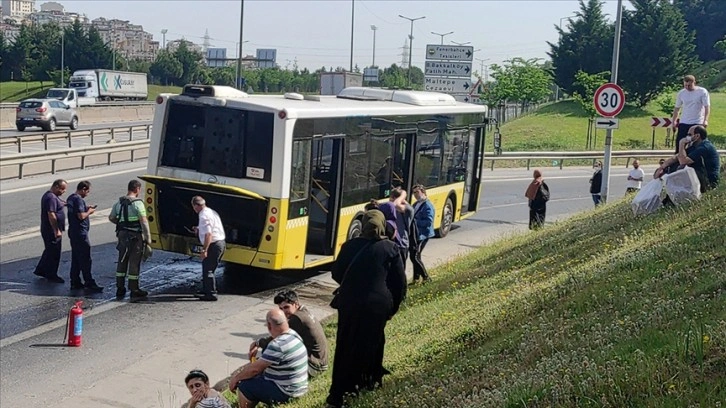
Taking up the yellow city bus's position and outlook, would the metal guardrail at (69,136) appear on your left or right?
on your left

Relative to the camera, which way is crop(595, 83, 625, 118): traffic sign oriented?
toward the camera

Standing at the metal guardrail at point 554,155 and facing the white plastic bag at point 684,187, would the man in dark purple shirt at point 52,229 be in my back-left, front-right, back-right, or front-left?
front-right

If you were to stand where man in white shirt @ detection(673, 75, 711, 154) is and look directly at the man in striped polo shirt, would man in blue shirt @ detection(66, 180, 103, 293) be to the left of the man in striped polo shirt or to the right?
right

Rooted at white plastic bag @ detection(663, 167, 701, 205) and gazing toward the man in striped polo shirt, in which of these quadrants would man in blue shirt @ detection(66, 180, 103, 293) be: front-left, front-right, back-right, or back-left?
front-right

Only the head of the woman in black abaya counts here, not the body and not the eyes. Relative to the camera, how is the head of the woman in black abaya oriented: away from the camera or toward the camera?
away from the camera

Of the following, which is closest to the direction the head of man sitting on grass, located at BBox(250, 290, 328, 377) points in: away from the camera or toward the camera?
toward the camera

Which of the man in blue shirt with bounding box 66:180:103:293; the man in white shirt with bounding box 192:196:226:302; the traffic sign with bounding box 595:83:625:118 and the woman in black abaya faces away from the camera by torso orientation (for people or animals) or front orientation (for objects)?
the woman in black abaya

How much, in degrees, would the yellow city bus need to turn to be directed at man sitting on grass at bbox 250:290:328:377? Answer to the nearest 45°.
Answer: approximately 135° to its right

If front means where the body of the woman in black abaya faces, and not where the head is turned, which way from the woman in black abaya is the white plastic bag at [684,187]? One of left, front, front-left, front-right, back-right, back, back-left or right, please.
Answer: front-right

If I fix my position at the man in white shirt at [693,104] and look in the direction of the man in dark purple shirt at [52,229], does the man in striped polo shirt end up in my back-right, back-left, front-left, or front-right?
front-left

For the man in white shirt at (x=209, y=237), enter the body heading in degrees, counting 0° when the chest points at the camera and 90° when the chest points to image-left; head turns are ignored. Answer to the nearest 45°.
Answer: approximately 90°

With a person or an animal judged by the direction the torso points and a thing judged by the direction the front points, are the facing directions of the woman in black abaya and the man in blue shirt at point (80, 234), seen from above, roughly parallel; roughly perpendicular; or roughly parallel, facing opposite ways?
roughly perpendicular
